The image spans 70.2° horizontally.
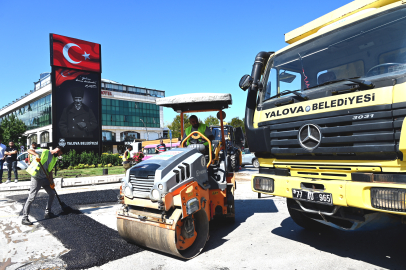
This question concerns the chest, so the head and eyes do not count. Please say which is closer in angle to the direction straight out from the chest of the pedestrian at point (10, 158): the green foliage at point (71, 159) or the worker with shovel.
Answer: the worker with shovel

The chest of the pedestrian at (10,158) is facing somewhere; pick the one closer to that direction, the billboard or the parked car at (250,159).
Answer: the parked car

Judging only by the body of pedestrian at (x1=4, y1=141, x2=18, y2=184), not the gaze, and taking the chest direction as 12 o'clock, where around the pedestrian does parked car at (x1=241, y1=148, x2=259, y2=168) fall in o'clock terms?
The parked car is roughly at 9 o'clock from the pedestrian.

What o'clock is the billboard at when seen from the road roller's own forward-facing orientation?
The billboard is roughly at 4 o'clock from the road roller.

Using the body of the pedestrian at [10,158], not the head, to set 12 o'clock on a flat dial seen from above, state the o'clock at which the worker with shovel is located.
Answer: The worker with shovel is roughly at 12 o'clock from the pedestrian.

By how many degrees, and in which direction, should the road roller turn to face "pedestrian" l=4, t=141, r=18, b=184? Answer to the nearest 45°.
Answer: approximately 90° to its right

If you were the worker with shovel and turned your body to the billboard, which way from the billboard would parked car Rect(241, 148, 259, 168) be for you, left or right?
right

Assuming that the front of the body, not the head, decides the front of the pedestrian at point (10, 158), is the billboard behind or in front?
behind

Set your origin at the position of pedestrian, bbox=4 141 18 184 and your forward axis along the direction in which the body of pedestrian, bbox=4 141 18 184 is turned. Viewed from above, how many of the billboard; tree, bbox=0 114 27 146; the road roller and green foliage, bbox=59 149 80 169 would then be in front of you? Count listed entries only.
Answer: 1

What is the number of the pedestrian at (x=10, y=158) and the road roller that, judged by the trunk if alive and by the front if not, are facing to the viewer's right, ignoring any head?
0

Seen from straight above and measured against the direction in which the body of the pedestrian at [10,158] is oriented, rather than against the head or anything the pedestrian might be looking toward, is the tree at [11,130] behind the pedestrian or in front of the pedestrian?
behind

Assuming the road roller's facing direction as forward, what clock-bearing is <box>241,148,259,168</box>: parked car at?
The parked car is roughly at 5 o'clock from the road roller.

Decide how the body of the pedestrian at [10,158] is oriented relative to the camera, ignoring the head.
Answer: toward the camera
